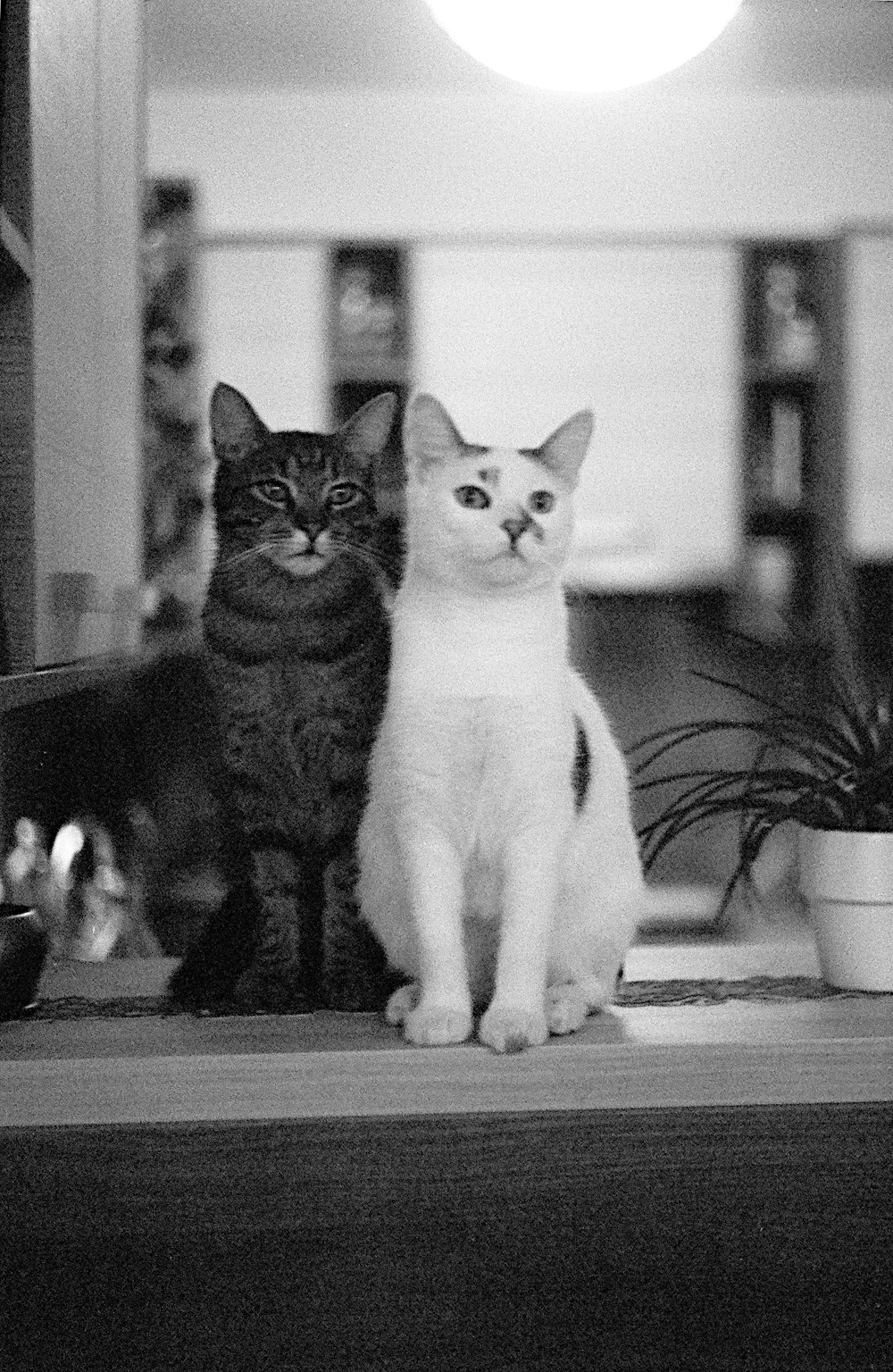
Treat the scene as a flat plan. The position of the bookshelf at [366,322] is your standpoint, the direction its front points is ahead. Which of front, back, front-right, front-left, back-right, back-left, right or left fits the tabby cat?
front

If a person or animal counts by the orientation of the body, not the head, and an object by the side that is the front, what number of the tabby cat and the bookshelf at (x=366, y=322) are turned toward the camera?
2

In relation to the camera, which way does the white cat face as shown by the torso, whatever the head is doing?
toward the camera

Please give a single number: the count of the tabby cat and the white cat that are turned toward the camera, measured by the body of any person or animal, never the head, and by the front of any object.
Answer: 2

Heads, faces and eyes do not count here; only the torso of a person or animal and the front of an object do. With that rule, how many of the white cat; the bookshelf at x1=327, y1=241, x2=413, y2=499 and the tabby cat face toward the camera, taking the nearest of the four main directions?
3

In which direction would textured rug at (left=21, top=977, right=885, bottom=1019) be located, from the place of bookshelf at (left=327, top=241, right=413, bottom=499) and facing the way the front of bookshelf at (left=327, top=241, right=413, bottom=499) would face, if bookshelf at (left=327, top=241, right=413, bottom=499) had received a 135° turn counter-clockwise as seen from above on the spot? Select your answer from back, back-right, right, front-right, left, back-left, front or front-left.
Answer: back-right

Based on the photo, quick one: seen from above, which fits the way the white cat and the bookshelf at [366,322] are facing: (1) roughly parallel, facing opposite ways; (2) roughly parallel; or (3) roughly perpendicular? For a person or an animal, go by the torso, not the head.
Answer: roughly parallel

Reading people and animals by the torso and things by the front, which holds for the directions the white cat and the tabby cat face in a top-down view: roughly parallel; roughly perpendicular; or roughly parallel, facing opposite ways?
roughly parallel

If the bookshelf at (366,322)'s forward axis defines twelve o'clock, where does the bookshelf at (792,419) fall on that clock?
the bookshelf at (792,419) is roughly at 9 o'clock from the bookshelf at (366,322).

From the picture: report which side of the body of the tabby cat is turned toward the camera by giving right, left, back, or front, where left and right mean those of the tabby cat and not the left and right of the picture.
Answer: front
